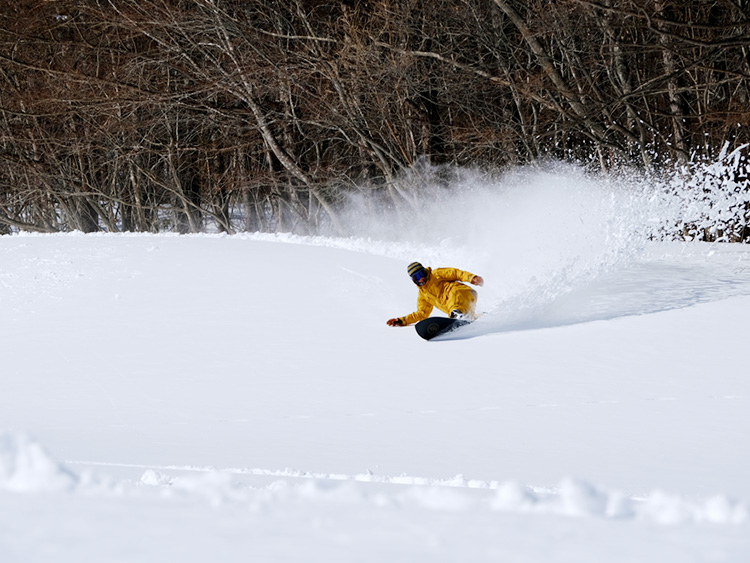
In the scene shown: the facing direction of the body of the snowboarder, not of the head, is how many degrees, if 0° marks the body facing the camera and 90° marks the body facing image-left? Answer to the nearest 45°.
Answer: approximately 0°
